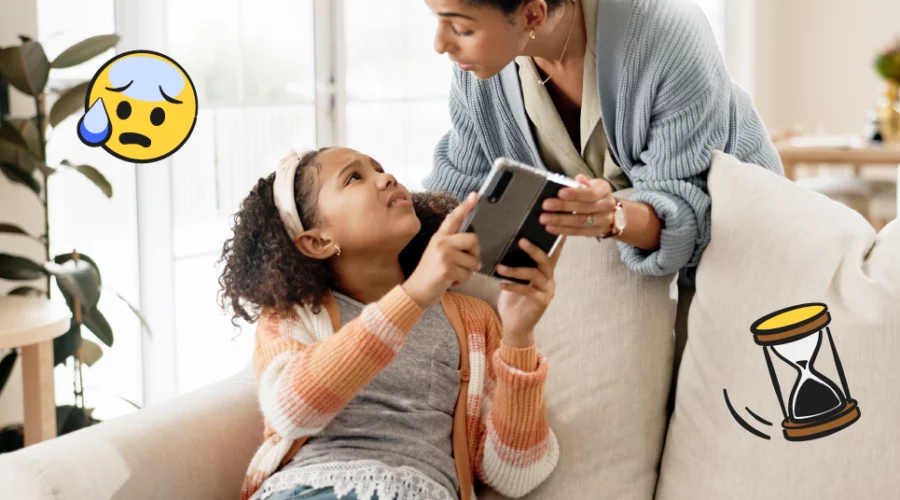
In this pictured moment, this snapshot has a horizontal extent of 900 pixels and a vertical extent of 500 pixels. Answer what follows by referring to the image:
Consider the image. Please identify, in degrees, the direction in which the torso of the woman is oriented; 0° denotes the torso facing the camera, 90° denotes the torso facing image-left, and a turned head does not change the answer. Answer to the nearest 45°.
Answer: approximately 45°

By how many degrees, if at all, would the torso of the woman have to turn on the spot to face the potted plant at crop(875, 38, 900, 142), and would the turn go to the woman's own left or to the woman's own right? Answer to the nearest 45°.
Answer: approximately 135° to the woman's own right

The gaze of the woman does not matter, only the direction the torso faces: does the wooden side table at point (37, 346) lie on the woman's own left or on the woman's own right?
on the woman's own right

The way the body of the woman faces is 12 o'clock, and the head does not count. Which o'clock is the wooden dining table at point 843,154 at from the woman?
The wooden dining table is roughly at 5 o'clock from the woman.
